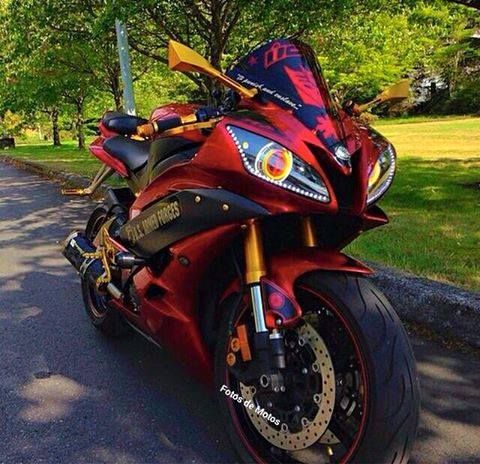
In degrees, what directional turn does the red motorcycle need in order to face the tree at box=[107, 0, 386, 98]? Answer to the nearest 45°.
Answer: approximately 135° to its left

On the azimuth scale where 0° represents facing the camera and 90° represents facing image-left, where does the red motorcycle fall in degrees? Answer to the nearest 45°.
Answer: approximately 315°
